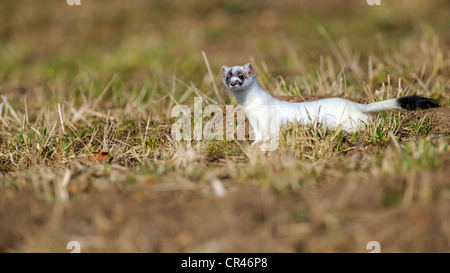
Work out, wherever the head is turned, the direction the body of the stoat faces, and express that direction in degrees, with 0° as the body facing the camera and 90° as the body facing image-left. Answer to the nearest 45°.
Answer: approximately 90°
